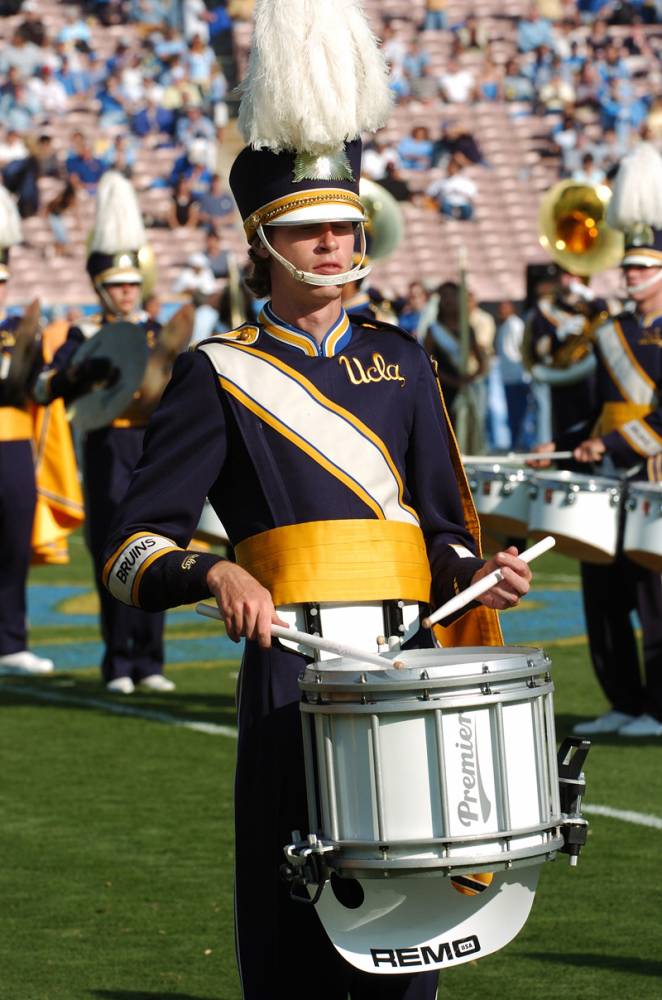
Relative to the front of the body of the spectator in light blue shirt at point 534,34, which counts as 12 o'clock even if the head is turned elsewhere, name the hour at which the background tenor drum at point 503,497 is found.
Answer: The background tenor drum is roughly at 12 o'clock from the spectator in light blue shirt.

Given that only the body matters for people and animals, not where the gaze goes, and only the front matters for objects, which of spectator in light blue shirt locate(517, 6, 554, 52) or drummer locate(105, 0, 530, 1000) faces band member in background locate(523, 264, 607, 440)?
the spectator in light blue shirt

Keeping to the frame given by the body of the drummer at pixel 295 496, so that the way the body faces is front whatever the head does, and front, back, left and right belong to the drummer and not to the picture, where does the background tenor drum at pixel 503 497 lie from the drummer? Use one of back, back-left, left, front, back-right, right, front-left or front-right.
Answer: back-left

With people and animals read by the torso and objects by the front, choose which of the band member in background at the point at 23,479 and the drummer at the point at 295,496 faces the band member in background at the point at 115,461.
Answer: the band member in background at the point at 23,479

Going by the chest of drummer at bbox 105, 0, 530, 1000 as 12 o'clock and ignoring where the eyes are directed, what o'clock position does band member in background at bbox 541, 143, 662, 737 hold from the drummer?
The band member in background is roughly at 8 o'clock from the drummer.

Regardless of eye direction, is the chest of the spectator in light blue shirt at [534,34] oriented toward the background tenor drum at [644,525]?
yes

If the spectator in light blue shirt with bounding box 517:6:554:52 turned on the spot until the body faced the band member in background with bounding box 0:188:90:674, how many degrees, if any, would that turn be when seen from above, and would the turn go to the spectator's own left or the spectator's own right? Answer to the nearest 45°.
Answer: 0° — they already face them

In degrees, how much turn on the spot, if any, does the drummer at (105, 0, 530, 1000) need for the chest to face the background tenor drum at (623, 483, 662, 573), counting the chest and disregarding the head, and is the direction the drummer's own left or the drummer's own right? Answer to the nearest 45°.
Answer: approximately 135° to the drummer's own left

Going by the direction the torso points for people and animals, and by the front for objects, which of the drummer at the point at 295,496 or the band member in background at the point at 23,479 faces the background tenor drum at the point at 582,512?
the band member in background

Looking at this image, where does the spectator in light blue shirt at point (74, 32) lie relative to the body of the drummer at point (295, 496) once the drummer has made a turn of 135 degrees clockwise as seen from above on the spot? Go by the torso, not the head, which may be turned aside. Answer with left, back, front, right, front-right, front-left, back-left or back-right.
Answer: right

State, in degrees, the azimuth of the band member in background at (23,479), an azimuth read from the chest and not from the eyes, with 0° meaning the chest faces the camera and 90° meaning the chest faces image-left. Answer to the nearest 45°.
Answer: approximately 315°

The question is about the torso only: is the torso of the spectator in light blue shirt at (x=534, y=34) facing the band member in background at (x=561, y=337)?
yes

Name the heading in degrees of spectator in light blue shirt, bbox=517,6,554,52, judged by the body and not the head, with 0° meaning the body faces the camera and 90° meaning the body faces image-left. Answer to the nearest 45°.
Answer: approximately 0°
